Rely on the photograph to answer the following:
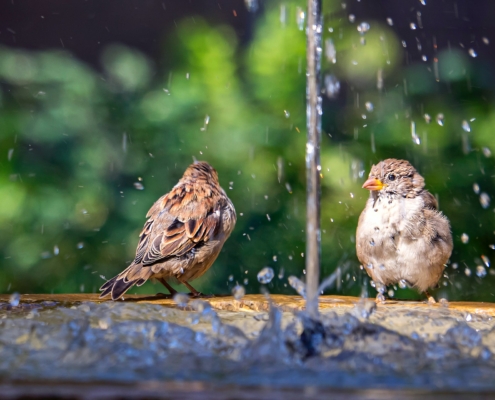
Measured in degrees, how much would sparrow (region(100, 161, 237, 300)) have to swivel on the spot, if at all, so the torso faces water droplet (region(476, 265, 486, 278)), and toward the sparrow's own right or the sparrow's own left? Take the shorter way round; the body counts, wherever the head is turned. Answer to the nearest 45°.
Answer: approximately 45° to the sparrow's own right

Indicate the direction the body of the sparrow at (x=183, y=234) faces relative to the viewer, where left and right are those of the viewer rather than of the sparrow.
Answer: facing away from the viewer and to the right of the viewer

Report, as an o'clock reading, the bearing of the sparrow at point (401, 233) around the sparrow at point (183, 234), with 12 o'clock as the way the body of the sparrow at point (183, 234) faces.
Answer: the sparrow at point (401, 233) is roughly at 2 o'clock from the sparrow at point (183, 234).

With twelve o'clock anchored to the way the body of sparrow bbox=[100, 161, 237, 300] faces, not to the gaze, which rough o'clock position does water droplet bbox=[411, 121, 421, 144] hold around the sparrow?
The water droplet is roughly at 1 o'clock from the sparrow.

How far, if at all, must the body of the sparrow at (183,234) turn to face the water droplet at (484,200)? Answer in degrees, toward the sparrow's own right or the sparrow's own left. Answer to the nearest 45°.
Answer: approximately 45° to the sparrow's own right

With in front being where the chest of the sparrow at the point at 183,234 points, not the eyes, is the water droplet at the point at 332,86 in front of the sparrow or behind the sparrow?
in front

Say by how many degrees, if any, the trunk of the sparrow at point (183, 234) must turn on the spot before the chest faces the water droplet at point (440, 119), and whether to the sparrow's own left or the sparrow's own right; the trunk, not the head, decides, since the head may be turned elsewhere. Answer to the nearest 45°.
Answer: approximately 45° to the sparrow's own right
